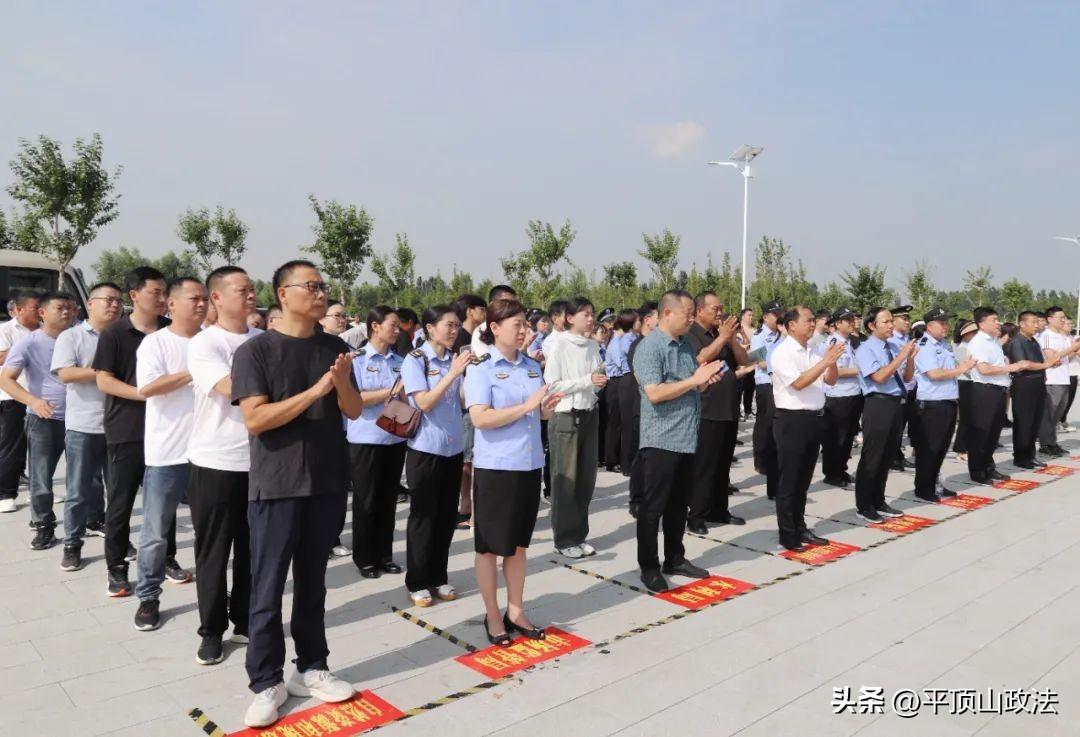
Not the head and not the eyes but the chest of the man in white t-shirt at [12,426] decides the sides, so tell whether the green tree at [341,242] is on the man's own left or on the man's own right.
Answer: on the man's own left

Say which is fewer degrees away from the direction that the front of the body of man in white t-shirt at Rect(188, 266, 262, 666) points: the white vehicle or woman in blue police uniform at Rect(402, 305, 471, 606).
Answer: the woman in blue police uniform

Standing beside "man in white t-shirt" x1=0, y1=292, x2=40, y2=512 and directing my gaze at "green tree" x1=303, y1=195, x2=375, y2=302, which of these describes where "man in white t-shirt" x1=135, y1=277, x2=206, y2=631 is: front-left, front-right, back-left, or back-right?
back-right

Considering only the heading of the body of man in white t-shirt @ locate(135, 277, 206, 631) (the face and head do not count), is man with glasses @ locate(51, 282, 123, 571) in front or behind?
behind

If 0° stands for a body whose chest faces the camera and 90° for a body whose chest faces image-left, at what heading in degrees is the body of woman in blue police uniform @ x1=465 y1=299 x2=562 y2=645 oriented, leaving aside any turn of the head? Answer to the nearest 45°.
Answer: approximately 315°

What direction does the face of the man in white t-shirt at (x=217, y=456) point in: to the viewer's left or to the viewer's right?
to the viewer's right

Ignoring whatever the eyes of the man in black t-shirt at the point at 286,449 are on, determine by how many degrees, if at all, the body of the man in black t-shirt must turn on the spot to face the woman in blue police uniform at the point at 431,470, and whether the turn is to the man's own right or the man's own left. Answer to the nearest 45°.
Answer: approximately 90° to the man's own left
